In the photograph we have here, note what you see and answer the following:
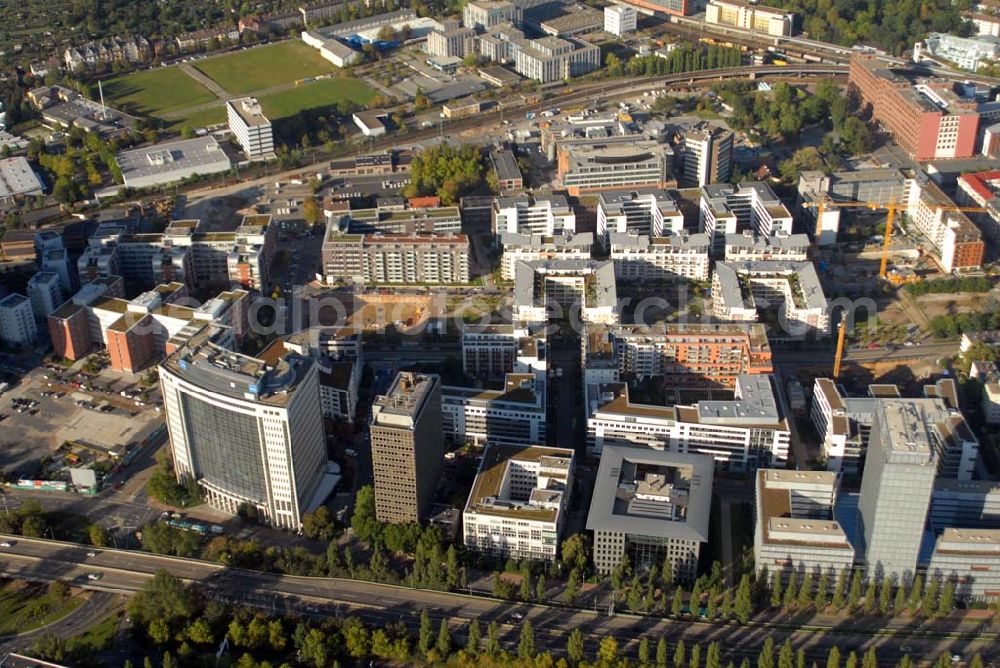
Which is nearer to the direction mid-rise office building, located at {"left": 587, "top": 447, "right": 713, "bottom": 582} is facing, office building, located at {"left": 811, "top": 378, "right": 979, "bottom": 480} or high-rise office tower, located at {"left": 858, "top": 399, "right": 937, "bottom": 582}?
the high-rise office tower

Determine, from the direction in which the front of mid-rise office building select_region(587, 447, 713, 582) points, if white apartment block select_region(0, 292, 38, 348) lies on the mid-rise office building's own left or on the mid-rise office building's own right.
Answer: on the mid-rise office building's own right

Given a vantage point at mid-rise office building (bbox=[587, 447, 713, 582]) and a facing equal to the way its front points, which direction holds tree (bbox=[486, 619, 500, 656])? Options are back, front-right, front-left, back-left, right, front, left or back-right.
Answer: front-right

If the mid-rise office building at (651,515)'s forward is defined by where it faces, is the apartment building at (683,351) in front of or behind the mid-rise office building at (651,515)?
behind

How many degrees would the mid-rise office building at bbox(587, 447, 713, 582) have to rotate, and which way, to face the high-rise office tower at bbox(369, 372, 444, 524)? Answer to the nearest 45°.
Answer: approximately 90° to its right

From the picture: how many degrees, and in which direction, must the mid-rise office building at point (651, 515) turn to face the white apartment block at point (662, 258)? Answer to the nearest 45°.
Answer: approximately 180°

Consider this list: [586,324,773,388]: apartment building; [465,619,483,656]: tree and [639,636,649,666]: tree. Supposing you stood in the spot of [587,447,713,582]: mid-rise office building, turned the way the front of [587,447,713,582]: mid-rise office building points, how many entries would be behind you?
1

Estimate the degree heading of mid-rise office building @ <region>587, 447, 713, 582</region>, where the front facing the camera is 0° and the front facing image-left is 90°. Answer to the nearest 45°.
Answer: approximately 0°

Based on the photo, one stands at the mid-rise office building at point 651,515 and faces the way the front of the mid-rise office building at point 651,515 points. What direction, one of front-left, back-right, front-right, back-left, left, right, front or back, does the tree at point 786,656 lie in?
front-left

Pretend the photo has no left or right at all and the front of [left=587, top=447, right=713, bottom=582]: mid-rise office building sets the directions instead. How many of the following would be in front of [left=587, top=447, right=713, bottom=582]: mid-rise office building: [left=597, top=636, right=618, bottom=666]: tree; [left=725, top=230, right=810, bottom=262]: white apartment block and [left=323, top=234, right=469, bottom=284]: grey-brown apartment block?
1

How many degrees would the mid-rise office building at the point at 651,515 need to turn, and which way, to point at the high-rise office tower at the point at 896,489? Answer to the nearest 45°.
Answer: approximately 90° to its left

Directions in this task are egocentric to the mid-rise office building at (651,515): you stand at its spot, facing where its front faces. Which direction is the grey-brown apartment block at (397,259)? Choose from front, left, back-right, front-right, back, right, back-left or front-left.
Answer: back-right

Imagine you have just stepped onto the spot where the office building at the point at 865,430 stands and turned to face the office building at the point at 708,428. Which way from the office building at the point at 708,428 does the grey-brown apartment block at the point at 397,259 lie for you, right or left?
right

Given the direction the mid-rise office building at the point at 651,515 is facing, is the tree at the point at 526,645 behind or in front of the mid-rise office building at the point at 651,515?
in front

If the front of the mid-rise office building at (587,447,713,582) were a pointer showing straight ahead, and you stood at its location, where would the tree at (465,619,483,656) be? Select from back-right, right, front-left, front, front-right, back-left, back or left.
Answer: front-right
